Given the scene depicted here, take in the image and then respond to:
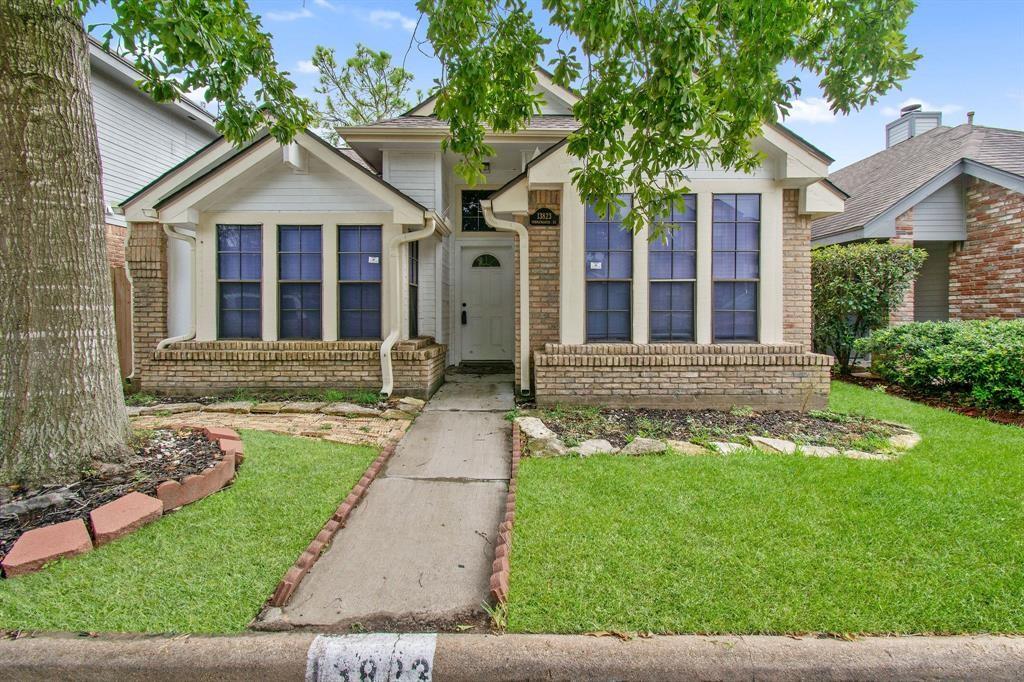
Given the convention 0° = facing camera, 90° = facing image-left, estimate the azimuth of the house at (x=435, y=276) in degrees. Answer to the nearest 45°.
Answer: approximately 0°

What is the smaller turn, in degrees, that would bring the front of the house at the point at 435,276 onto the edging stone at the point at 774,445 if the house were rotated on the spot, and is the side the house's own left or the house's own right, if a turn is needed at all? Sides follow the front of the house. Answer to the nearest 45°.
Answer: approximately 45° to the house's own left

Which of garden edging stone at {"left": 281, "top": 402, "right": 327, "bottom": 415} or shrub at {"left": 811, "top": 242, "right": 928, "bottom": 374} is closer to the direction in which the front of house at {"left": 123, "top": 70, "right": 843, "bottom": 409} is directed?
the garden edging stone

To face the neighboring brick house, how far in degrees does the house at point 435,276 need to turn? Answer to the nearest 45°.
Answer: approximately 90° to its left

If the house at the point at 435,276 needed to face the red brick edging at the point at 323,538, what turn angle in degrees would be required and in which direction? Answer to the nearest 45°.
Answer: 0° — it already faces it

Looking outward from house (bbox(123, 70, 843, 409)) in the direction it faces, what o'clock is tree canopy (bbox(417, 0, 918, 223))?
The tree canopy is roughly at 11 o'clock from the house.

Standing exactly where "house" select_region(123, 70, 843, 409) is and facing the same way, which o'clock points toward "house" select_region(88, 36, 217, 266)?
"house" select_region(88, 36, 217, 266) is roughly at 4 o'clock from "house" select_region(123, 70, 843, 409).
